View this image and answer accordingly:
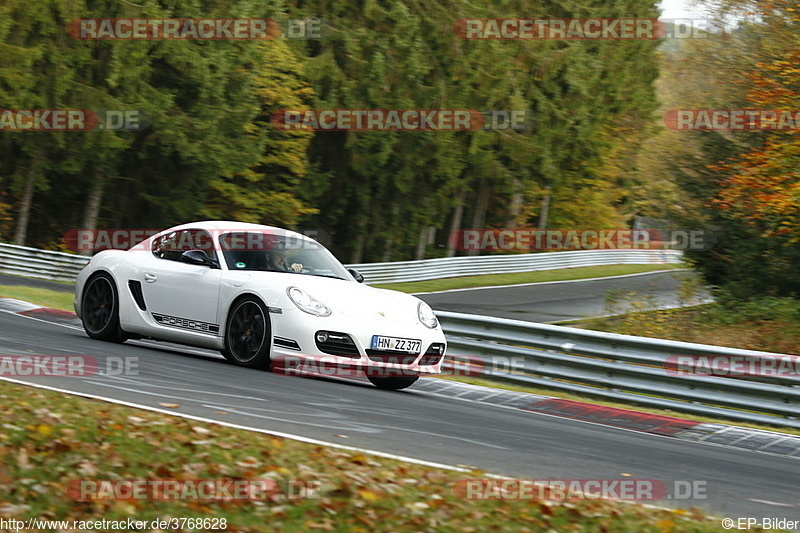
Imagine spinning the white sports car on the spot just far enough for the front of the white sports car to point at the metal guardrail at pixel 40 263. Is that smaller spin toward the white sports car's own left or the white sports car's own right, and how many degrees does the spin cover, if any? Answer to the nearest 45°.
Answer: approximately 135° to the white sports car's own left

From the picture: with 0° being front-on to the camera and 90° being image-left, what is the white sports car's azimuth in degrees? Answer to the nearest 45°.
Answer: approximately 315°

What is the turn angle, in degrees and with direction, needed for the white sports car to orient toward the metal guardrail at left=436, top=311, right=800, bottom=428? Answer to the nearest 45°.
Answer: approximately 45° to its left

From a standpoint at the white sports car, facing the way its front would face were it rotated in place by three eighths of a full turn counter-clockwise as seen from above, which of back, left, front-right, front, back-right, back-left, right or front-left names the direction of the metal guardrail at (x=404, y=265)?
front
